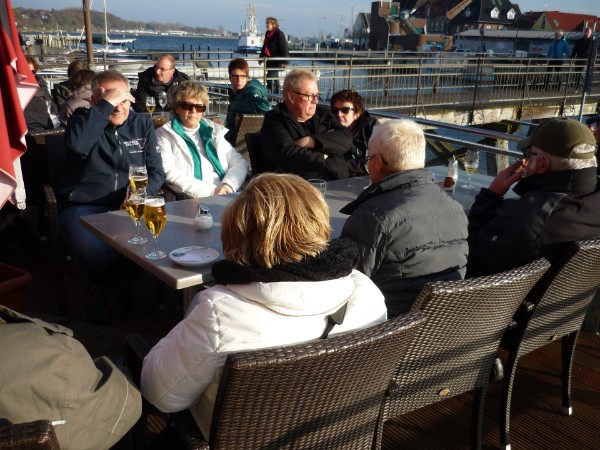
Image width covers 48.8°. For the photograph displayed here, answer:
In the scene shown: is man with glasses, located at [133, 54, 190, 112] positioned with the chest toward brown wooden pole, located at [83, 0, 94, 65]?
no

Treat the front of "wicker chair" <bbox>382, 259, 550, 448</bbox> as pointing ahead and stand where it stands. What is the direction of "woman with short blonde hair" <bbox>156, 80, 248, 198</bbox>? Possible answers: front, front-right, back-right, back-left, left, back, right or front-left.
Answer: front

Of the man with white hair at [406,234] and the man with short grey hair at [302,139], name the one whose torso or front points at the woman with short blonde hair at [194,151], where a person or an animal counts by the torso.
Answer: the man with white hair

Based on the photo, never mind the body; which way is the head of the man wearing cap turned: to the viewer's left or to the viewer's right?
to the viewer's left

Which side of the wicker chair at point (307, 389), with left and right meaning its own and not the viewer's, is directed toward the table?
front

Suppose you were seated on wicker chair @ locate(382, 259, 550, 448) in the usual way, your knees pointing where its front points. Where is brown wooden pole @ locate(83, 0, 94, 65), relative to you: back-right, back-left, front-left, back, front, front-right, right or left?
front

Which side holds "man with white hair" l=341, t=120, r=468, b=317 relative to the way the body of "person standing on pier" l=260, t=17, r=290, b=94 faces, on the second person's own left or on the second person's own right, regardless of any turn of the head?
on the second person's own left

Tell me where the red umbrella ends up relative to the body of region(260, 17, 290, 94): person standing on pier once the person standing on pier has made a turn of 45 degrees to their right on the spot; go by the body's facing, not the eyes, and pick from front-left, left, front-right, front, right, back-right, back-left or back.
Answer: left

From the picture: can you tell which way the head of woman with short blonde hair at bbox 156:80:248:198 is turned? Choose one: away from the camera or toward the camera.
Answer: toward the camera

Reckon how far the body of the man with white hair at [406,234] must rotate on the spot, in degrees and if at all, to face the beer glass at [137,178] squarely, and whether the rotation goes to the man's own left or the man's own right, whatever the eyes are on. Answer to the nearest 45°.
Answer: approximately 45° to the man's own left

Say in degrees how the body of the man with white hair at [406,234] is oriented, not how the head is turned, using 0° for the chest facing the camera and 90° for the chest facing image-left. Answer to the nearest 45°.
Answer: approximately 135°

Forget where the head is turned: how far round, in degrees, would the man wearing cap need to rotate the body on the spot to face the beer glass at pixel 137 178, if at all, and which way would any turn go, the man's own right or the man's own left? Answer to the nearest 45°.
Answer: approximately 45° to the man's own left

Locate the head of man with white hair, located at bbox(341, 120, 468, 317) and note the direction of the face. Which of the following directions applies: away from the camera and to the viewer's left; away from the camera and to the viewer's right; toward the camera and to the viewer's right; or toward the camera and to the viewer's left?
away from the camera and to the viewer's left

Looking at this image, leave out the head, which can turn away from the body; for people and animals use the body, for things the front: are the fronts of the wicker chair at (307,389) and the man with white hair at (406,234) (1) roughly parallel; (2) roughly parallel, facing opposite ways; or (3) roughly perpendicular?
roughly parallel

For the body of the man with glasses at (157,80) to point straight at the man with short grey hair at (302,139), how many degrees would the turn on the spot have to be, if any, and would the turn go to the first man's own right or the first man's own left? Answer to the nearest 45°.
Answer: approximately 45° to the first man's own left

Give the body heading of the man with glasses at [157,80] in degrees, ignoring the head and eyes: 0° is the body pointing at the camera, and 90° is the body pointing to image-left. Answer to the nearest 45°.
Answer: approximately 45°

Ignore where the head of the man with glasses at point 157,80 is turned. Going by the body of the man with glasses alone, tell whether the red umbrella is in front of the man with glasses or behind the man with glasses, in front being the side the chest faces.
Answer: in front

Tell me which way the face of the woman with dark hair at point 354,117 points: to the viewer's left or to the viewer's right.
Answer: to the viewer's left

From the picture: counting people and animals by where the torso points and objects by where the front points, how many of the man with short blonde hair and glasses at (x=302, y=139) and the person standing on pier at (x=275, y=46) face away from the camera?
0

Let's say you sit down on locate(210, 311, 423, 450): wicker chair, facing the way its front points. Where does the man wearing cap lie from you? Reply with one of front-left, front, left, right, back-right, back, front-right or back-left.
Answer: right

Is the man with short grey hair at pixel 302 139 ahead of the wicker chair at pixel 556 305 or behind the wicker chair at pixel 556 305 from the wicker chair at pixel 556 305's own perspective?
ahead
